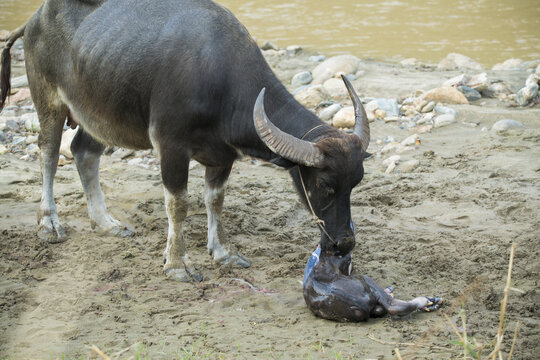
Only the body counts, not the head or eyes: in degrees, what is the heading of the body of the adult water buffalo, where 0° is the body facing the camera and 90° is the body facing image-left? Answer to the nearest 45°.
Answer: approximately 315°

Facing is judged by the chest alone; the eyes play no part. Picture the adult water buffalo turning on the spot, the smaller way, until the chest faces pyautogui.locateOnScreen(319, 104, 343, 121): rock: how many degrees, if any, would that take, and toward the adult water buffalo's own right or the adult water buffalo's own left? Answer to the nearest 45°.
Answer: approximately 90° to the adult water buffalo's own left

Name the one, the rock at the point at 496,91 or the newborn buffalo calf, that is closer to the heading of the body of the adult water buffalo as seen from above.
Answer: the newborn buffalo calf

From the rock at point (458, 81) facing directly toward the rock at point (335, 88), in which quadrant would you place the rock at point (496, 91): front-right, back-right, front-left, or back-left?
back-left

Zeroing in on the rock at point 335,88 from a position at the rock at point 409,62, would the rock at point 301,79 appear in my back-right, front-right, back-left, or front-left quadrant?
front-right

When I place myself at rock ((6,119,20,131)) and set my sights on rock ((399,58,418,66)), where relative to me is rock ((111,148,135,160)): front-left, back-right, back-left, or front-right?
front-right

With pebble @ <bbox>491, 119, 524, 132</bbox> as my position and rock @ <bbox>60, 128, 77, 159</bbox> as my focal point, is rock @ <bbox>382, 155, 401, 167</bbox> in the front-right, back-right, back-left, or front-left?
front-left

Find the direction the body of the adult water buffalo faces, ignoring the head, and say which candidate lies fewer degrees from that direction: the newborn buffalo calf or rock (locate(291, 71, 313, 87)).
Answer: the newborn buffalo calf

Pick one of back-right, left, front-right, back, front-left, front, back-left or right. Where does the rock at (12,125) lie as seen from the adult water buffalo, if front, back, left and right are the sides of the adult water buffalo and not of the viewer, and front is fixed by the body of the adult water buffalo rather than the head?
back

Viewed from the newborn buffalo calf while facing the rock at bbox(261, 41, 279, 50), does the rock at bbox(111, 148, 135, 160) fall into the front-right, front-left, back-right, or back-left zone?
front-left

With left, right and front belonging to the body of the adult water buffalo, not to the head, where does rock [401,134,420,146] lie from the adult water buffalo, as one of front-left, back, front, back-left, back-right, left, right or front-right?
left

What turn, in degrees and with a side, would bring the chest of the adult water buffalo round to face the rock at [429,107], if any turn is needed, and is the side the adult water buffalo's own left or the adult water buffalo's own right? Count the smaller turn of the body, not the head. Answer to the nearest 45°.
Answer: approximately 90° to the adult water buffalo's own left

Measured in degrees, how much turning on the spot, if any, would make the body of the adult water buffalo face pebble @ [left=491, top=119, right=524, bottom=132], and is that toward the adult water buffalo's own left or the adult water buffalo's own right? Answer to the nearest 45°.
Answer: approximately 90° to the adult water buffalo's own left

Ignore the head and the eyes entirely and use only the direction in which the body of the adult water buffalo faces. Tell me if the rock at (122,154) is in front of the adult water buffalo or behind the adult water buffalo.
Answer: behind
